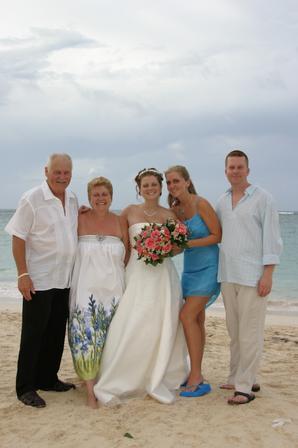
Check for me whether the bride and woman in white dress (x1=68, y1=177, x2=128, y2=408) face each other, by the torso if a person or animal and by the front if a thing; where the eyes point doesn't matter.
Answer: no

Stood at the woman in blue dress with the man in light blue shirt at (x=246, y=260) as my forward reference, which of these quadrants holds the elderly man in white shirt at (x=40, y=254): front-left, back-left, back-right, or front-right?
back-right

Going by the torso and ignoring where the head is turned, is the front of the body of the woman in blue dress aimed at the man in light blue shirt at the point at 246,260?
no

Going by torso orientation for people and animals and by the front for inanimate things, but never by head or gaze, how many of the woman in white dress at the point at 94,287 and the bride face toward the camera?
2

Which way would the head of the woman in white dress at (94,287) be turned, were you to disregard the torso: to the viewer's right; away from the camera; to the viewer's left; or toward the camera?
toward the camera

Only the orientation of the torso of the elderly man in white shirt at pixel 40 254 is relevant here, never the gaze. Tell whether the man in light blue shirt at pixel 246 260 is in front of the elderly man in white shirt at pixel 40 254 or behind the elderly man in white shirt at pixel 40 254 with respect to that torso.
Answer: in front

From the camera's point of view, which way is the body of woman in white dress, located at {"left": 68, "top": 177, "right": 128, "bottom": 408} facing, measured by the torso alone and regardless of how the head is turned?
toward the camera

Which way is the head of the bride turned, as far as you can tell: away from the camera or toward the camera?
toward the camera

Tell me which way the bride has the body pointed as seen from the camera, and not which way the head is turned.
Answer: toward the camera

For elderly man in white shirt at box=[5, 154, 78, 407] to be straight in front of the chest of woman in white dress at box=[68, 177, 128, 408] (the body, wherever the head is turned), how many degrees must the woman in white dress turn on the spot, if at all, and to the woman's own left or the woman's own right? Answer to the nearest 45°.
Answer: approximately 90° to the woman's own right

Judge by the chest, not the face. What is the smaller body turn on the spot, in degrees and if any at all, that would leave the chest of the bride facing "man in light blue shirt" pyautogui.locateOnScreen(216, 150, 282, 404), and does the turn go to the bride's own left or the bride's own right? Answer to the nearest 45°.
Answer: approximately 90° to the bride's own left

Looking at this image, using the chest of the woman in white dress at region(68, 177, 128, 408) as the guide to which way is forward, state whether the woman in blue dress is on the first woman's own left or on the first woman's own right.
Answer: on the first woman's own left

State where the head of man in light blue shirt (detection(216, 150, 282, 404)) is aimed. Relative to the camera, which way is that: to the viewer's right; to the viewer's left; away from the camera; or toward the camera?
toward the camera

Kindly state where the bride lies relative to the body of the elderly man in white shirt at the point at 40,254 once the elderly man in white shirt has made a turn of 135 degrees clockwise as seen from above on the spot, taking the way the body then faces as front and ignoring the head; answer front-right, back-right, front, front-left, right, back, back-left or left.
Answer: back
